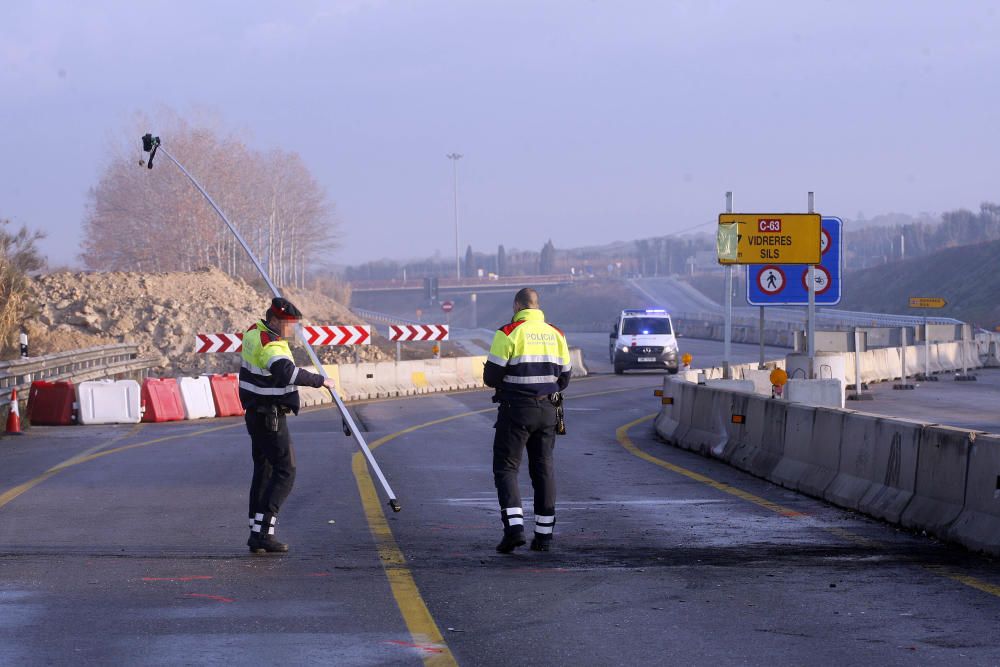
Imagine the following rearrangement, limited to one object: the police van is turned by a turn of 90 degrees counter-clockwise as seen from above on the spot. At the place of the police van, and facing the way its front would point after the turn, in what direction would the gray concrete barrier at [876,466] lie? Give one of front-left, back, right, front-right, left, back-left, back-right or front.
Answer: right

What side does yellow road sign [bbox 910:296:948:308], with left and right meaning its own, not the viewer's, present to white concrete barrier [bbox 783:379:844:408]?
front

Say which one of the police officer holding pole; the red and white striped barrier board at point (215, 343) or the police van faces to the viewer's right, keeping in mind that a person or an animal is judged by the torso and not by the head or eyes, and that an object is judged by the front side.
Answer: the police officer holding pole

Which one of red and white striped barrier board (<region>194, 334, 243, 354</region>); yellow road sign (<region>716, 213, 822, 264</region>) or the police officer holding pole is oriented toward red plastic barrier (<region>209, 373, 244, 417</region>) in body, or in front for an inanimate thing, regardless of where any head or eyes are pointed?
the red and white striped barrier board

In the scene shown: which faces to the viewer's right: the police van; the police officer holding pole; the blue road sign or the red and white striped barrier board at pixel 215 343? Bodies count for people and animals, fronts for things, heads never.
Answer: the police officer holding pole

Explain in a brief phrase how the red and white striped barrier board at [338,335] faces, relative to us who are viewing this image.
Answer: facing the viewer

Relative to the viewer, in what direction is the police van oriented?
toward the camera

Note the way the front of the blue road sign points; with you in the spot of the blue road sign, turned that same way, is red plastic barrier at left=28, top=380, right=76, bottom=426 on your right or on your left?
on your right

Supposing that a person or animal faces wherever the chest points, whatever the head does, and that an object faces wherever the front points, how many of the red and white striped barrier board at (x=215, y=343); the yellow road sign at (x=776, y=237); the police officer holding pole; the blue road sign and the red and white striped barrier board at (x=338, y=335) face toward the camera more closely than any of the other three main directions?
4

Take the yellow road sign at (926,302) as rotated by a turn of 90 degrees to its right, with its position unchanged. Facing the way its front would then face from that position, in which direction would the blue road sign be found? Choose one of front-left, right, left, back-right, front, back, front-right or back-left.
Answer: left

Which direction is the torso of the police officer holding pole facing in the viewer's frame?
to the viewer's right

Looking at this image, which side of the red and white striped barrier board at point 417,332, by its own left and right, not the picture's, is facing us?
front

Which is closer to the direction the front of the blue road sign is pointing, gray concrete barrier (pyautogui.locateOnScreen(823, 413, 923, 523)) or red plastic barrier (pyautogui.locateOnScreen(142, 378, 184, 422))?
the gray concrete barrier

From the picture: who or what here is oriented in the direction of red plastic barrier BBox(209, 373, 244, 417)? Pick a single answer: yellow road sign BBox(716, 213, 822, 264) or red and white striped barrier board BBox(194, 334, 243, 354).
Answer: the red and white striped barrier board

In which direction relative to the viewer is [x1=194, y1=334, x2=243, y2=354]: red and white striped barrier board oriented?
toward the camera
